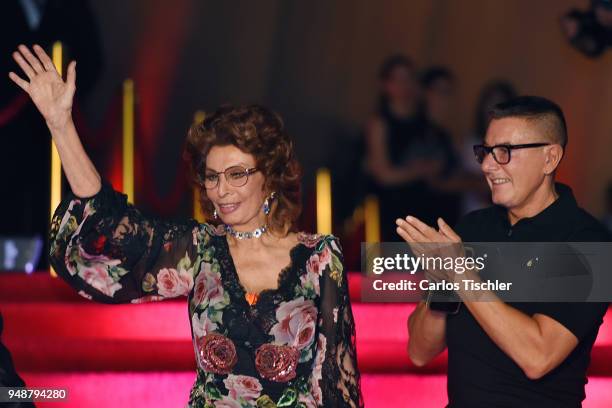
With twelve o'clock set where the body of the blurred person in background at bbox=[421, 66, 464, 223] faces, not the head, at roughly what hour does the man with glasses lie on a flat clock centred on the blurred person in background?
The man with glasses is roughly at 12 o'clock from the blurred person in background.

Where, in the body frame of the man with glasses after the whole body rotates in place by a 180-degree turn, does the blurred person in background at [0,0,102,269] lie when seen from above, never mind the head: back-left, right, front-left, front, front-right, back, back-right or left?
left

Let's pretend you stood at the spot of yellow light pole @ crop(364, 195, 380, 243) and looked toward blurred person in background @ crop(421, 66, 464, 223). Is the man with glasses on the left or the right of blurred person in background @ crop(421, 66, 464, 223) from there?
right

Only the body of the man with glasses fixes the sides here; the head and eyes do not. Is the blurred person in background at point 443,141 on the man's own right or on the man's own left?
on the man's own right

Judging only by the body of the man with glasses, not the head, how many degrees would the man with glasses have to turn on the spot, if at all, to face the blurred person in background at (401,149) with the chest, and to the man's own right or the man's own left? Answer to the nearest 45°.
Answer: approximately 135° to the man's own right

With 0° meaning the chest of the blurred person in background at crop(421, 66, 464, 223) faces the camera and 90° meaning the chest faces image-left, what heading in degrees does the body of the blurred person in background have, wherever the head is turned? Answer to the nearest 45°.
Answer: approximately 0°

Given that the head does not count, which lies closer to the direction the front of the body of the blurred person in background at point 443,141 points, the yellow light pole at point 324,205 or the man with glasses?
the man with glasses

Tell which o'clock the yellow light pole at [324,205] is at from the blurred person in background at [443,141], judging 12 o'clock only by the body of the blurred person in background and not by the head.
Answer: The yellow light pole is roughly at 2 o'clock from the blurred person in background.

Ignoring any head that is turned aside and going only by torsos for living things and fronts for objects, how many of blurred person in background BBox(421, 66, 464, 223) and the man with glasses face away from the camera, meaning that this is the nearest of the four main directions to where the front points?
0

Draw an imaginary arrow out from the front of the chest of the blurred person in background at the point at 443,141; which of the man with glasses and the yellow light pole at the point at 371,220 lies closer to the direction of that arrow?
the man with glasses

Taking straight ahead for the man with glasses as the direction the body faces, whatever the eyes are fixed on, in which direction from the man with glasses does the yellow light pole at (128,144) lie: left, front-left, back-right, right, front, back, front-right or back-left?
right
